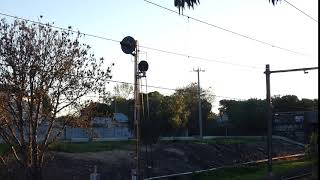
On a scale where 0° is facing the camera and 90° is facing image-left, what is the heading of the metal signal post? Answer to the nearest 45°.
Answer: approximately 0°

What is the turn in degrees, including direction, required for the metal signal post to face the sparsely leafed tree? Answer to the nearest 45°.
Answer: approximately 45° to its right
